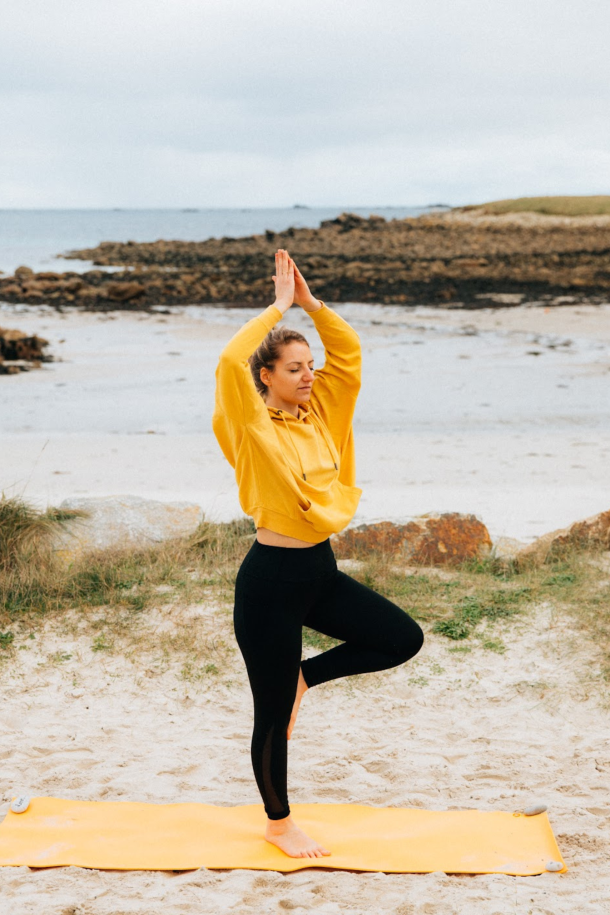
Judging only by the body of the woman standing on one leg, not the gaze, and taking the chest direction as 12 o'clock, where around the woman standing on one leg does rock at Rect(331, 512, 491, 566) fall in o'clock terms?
The rock is roughly at 8 o'clock from the woman standing on one leg.

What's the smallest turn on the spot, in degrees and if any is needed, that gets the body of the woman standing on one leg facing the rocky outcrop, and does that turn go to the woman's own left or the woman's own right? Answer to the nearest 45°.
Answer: approximately 135° to the woman's own left

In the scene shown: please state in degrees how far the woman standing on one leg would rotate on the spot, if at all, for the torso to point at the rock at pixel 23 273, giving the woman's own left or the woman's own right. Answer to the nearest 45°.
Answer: approximately 135° to the woman's own left

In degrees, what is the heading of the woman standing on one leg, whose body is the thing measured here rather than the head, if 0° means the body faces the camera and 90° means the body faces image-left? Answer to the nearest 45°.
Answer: approximately 315°

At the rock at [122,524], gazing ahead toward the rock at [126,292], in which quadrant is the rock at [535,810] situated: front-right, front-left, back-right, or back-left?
back-right

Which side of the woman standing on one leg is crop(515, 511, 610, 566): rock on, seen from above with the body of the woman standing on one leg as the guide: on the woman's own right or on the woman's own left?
on the woman's own left

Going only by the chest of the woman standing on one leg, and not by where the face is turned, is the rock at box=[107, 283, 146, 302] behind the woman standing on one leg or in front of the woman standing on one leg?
behind

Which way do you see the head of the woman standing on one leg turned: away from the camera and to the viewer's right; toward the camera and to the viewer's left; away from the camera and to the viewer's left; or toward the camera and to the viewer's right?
toward the camera and to the viewer's right

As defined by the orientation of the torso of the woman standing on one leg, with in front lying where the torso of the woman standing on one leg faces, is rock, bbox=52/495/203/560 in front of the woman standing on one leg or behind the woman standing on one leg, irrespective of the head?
behind
